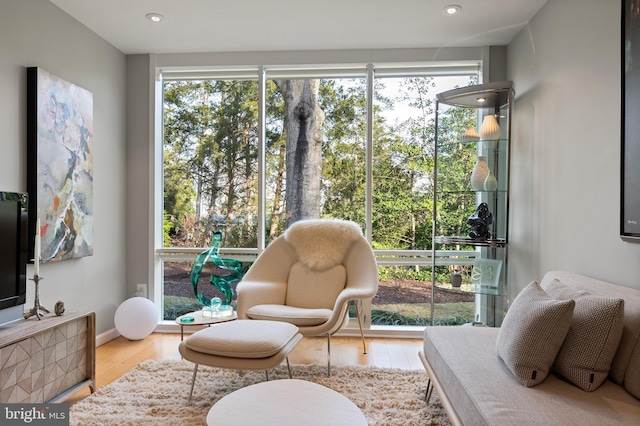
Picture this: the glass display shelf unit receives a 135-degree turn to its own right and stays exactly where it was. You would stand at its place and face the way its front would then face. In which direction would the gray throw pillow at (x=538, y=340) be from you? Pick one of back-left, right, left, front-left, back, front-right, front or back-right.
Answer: back

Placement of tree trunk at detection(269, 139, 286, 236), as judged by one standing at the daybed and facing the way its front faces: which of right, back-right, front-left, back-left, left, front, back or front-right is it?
right

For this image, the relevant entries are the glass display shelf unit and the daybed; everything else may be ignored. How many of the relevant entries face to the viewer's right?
0

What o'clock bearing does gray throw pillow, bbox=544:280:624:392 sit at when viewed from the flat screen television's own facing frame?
The gray throw pillow is roughly at 12 o'clock from the flat screen television.

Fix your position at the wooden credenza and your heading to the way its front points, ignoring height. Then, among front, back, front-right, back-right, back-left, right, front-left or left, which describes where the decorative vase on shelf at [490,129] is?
front-left

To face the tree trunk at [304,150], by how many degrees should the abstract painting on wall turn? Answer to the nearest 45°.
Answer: approximately 45° to its left

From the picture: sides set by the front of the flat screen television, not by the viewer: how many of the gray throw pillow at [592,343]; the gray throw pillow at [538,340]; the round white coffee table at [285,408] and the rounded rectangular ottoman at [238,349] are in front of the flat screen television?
4

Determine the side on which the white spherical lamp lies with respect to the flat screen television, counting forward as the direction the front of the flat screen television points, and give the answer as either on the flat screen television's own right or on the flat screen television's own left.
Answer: on the flat screen television's own left

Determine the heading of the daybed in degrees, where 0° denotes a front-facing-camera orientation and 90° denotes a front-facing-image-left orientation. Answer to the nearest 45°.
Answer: approximately 45°

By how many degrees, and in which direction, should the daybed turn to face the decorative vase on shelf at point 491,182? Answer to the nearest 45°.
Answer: approximately 135° to its right

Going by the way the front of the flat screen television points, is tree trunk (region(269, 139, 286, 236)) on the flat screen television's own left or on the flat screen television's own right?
on the flat screen television's own left
